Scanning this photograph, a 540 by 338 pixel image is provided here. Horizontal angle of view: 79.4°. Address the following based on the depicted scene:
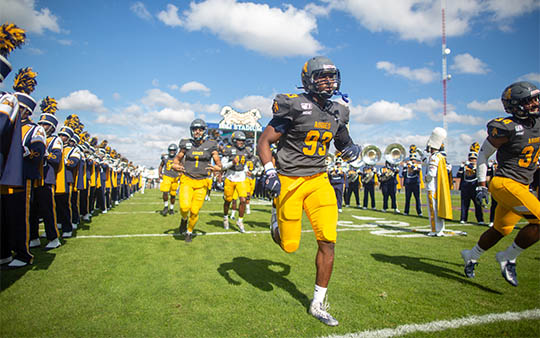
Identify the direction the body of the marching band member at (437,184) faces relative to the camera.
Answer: to the viewer's left

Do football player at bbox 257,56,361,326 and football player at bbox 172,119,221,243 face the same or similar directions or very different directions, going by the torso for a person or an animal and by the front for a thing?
same or similar directions

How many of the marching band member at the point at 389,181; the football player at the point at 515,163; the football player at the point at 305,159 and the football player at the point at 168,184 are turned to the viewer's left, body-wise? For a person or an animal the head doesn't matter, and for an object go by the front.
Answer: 0

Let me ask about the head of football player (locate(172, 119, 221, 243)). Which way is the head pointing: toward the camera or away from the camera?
toward the camera

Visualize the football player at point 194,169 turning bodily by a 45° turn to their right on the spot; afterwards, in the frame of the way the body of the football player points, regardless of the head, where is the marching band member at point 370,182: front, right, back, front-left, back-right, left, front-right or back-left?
back

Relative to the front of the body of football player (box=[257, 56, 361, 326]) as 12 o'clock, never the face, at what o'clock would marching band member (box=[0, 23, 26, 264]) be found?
The marching band member is roughly at 4 o'clock from the football player.

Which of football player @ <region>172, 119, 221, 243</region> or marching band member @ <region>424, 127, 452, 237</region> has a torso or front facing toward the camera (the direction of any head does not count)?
the football player

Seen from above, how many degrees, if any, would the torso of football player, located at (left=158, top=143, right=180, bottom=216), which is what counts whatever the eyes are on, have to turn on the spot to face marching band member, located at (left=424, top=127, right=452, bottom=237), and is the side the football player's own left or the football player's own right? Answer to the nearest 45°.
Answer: approximately 45° to the football player's own left

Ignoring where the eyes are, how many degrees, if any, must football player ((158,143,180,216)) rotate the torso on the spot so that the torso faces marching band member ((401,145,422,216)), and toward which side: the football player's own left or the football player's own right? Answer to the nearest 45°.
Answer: approximately 90° to the football player's own left

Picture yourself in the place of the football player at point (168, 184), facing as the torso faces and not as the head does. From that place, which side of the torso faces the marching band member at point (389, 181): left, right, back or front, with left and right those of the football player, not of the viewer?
left

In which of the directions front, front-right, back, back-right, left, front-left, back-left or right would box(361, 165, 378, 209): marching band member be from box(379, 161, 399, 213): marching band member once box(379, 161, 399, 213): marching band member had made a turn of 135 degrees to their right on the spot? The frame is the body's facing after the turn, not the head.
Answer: front

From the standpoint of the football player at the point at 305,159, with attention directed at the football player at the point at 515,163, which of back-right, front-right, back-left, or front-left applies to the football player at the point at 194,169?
back-left

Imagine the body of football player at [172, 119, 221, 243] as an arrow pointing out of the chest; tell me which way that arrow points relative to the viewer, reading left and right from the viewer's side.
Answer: facing the viewer

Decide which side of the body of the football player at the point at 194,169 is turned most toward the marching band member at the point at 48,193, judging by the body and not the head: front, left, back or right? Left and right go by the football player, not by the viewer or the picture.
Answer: right
